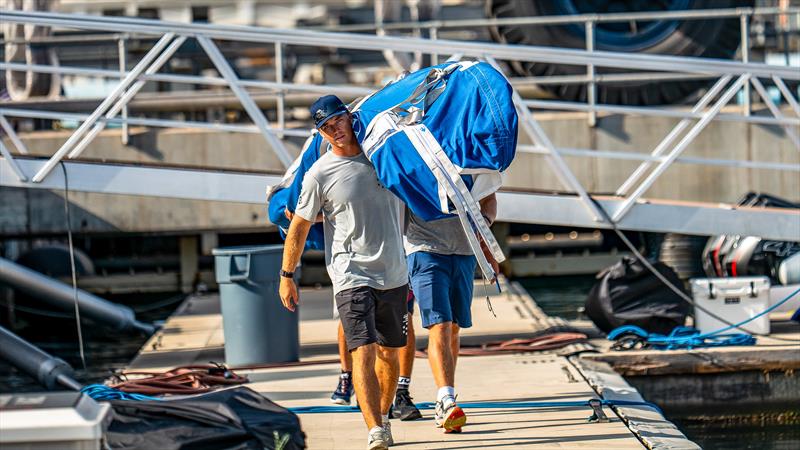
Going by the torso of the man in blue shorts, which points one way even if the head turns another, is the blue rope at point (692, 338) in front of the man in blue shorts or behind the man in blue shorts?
behind

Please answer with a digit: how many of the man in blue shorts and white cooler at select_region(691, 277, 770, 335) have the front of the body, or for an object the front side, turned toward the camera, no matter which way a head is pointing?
2

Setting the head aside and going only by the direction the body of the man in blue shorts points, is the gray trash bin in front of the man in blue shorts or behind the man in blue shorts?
behind

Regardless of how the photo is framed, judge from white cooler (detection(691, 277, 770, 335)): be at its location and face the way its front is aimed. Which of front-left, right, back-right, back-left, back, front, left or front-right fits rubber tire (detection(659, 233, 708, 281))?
back

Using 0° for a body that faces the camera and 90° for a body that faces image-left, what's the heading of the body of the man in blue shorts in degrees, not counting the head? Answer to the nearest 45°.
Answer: approximately 0°

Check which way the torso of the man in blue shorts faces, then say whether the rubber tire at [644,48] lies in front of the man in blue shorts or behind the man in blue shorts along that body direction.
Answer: behind

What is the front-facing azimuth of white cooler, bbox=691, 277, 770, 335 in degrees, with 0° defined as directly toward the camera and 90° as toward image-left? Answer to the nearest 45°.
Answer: approximately 0°

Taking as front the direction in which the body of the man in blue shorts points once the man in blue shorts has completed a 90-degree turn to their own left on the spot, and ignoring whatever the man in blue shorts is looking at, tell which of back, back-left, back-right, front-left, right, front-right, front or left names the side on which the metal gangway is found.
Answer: left

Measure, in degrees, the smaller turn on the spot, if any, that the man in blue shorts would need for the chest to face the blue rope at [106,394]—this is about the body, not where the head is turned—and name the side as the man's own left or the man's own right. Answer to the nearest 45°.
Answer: approximately 90° to the man's own right
